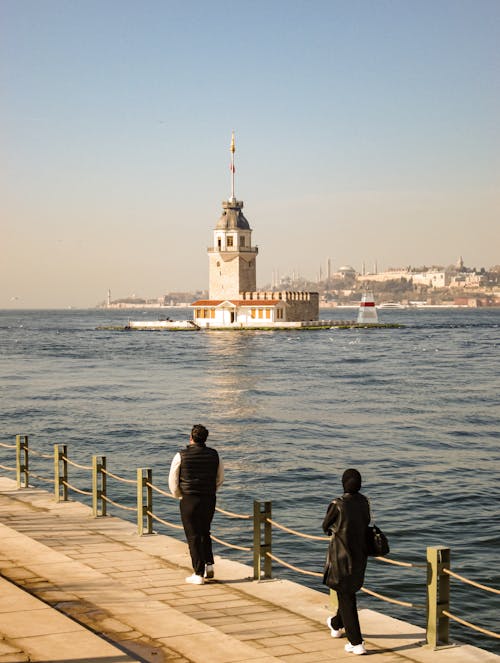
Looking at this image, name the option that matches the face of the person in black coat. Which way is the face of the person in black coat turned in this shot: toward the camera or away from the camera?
away from the camera

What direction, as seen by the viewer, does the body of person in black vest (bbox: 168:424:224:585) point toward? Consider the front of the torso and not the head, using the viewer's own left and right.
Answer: facing away from the viewer and to the left of the viewer

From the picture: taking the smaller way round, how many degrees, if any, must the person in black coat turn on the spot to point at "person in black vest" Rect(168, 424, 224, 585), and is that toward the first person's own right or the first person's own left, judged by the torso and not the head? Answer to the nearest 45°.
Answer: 0° — they already face them

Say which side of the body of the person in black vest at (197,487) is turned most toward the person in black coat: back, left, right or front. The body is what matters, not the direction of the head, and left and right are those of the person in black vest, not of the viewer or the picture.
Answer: back

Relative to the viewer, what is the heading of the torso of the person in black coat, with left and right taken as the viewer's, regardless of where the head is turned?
facing away from the viewer and to the left of the viewer
